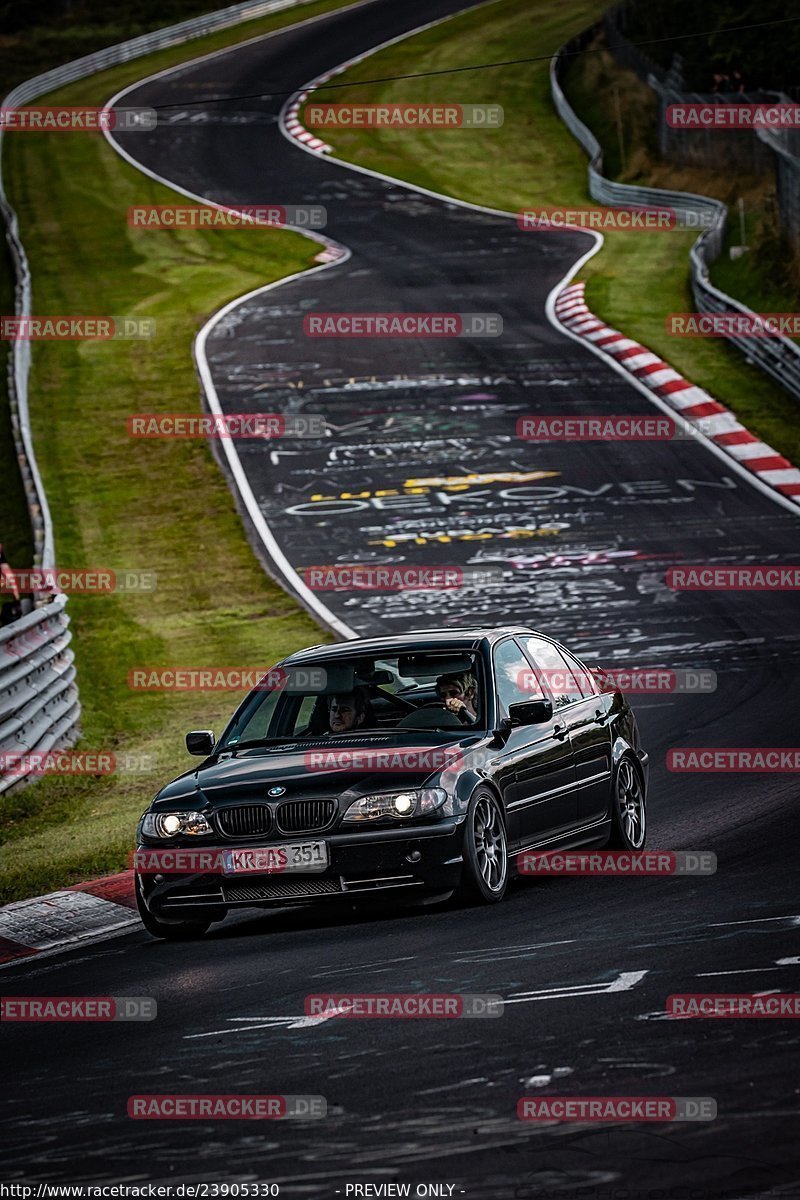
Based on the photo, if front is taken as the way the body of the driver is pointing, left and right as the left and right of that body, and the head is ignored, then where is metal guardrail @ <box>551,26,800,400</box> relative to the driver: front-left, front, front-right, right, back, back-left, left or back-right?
back-right

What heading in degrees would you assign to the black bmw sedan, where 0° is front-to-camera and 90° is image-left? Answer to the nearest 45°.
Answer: approximately 45°

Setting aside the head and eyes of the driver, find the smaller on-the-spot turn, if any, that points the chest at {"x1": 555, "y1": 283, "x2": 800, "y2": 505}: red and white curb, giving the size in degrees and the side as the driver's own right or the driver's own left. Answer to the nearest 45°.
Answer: approximately 135° to the driver's own right

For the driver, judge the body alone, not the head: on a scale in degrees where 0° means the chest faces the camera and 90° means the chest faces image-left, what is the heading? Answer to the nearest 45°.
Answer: approximately 45°

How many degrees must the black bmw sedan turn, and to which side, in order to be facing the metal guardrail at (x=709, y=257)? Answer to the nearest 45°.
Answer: approximately 135° to its right

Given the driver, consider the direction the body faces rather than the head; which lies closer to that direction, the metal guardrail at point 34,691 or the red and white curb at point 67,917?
the red and white curb

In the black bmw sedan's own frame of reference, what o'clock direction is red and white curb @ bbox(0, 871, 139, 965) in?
The red and white curb is roughly at 2 o'clock from the black bmw sedan.

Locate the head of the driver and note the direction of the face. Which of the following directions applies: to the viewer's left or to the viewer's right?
to the viewer's left

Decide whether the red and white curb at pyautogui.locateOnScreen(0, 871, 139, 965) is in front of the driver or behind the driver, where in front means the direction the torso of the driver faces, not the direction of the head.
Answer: in front
